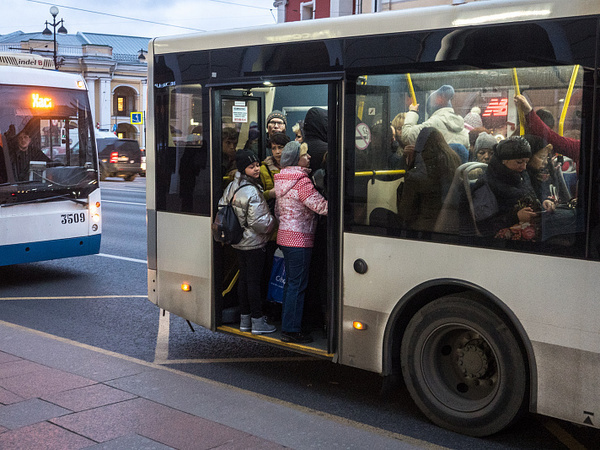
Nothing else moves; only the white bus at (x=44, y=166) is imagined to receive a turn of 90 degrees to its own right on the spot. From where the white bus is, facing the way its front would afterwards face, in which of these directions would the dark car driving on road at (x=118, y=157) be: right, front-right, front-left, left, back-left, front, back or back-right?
back-right

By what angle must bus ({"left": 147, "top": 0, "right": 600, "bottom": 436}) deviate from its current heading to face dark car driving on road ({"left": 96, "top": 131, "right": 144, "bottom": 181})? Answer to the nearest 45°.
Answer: approximately 135° to its left

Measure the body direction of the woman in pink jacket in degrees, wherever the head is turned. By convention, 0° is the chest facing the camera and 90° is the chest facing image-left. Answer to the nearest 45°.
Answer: approximately 225°

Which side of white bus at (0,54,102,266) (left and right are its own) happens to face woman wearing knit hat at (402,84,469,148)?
front

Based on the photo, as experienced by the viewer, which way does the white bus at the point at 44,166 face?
facing the viewer and to the right of the viewer

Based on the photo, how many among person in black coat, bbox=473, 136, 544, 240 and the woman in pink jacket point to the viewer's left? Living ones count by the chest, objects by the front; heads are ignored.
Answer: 0

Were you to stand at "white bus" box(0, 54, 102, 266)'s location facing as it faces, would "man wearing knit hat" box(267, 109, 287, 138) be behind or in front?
in front

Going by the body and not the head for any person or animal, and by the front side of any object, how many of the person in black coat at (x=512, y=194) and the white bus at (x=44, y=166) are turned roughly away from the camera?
0

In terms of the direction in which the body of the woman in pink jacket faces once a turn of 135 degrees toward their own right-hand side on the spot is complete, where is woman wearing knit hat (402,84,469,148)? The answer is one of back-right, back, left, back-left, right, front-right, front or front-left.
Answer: back-left
